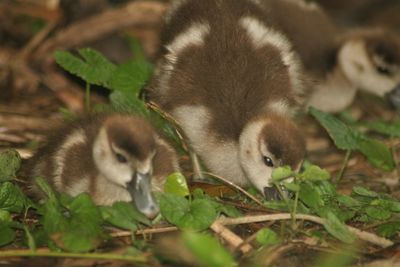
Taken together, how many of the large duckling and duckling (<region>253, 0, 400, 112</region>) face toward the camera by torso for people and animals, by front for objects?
1

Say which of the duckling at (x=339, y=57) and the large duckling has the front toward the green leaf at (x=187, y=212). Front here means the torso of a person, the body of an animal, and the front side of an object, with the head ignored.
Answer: the large duckling

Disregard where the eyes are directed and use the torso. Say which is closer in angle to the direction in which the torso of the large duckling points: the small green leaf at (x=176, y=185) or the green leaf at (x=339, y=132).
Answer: the small green leaf

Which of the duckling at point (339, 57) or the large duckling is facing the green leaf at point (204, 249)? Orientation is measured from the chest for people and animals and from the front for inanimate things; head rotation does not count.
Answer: the large duckling

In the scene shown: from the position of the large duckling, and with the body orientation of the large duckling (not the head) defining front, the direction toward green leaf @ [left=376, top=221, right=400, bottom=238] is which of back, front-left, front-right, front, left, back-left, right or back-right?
front-left

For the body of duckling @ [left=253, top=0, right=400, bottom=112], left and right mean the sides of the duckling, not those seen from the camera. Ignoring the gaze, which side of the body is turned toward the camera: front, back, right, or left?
right

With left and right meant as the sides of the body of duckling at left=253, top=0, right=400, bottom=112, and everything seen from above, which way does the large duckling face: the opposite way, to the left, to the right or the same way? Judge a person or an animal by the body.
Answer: to the right

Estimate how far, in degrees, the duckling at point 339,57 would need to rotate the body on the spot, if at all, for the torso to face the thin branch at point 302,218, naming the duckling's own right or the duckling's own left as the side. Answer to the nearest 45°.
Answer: approximately 90° to the duckling's own right

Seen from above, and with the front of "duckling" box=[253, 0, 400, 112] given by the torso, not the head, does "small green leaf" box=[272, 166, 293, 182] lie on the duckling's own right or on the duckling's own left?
on the duckling's own right

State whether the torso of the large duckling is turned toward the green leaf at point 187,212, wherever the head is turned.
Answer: yes

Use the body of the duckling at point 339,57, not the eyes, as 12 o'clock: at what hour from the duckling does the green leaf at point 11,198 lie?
The green leaf is roughly at 4 o'clock from the duckling.

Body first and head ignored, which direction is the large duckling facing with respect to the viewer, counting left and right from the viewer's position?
facing the viewer
